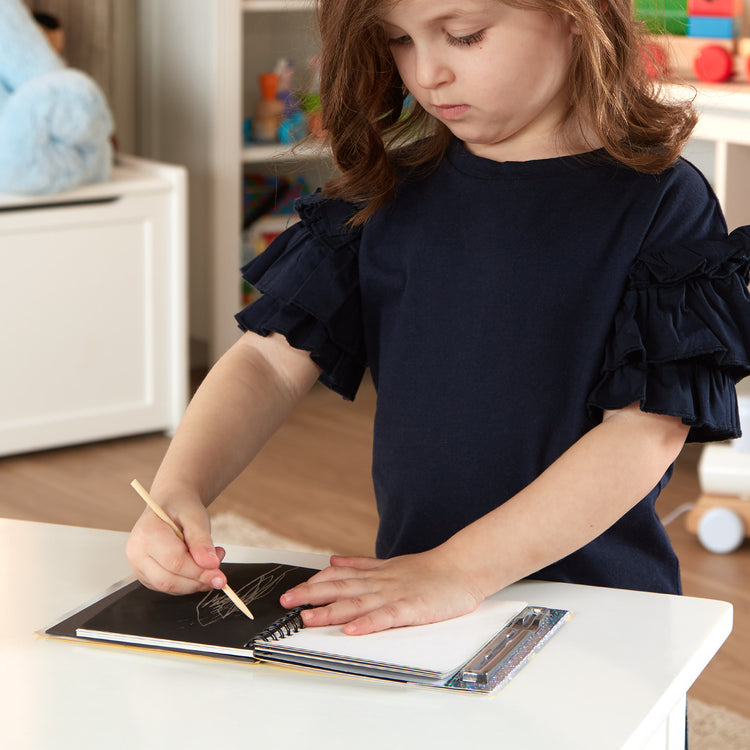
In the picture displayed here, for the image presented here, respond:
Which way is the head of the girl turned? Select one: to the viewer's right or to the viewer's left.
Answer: to the viewer's left

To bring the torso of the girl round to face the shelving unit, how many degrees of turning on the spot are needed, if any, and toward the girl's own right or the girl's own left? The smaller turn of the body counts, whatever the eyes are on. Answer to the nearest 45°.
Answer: approximately 135° to the girl's own right

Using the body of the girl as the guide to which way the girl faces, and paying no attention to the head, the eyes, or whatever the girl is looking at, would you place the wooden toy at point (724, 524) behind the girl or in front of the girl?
behind

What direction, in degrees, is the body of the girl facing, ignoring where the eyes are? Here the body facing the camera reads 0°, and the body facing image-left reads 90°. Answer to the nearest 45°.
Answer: approximately 45°

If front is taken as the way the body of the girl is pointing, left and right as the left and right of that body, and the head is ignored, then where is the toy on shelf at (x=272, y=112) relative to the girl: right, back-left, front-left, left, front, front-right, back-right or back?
back-right

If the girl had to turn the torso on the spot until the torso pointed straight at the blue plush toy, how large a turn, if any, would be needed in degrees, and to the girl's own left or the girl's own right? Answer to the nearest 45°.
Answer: approximately 90° to the girl's own right

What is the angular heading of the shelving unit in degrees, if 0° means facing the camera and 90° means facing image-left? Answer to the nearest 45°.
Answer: approximately 315°
